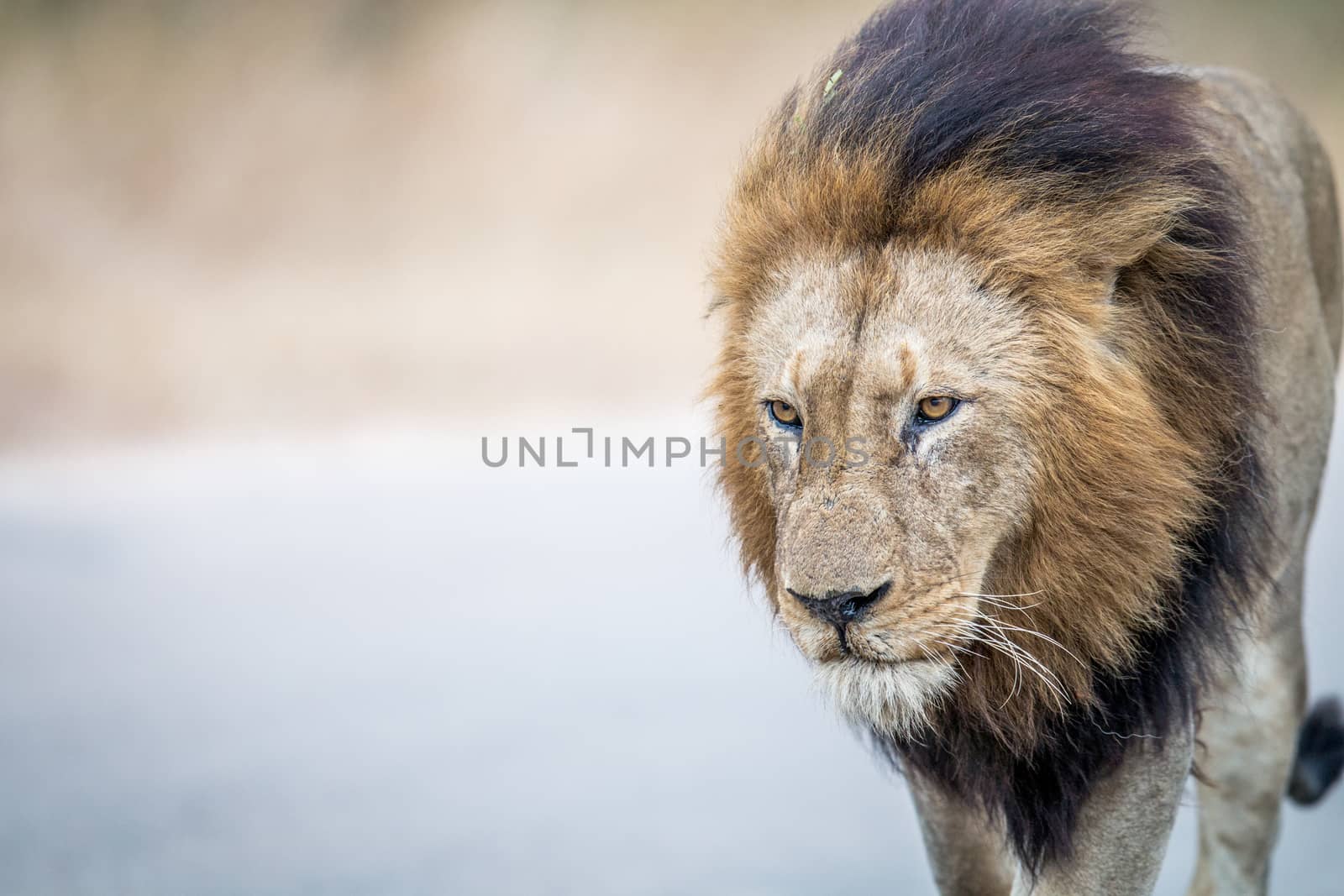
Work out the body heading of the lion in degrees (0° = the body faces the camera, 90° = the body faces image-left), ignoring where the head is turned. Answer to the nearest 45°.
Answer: approximately 45°
